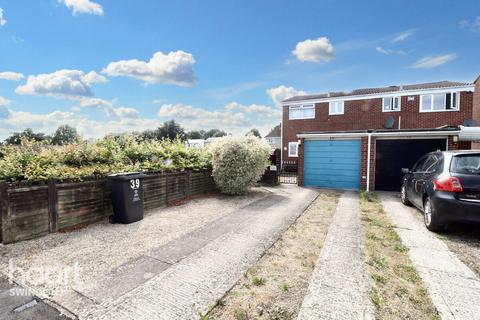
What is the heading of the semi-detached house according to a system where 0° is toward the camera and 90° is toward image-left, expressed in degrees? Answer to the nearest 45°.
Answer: approximately 0°

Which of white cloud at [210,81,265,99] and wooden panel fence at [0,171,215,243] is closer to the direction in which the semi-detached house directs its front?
the wooden panel fence

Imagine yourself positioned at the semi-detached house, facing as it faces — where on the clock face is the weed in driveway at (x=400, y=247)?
The weed in driveway is roughly at 12 o'clock from the semi-detached house.

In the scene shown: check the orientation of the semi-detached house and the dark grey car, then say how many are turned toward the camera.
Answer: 1

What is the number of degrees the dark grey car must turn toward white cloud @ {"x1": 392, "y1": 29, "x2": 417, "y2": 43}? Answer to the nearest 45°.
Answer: approximately 45° to its right

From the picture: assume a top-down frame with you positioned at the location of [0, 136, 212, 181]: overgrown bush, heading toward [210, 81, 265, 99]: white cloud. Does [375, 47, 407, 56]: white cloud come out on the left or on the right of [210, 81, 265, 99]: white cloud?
right

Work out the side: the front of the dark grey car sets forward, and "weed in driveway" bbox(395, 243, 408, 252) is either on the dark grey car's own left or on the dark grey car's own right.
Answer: on the dark grey car's own left

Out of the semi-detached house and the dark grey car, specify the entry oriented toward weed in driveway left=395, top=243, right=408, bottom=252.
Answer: the semi-detached house

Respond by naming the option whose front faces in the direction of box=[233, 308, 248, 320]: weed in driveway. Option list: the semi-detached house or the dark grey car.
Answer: the semi-detached house

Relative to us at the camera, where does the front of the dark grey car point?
facing away from the viewer and to the left of the viewer

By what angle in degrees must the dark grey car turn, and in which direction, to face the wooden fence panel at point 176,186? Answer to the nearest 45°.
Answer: approximately 45° to its left
